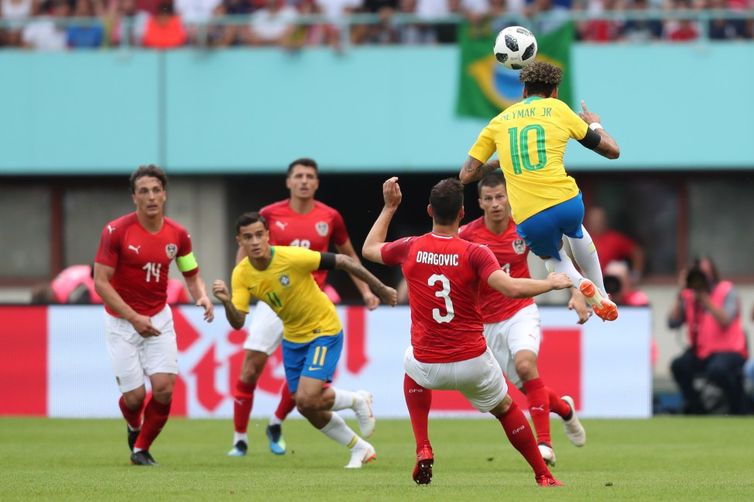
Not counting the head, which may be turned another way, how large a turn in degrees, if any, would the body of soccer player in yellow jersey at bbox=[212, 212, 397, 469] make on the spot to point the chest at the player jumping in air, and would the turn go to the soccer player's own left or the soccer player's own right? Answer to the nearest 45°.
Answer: approximately 90° to the soccer player's own left

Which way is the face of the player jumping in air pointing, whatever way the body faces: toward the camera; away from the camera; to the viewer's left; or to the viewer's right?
away from the camera

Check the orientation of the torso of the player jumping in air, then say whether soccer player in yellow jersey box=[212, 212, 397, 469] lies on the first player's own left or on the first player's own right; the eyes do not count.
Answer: on the first player's own left

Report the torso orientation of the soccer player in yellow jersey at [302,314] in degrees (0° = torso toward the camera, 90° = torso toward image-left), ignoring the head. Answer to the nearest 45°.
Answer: approximately 45°

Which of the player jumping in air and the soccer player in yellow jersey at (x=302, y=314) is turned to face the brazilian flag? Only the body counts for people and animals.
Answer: the player jumping in air

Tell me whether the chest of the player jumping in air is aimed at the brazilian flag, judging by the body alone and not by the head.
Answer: yes

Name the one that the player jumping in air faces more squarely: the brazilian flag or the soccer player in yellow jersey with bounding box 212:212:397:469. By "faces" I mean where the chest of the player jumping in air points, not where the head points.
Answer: the brazilian flag

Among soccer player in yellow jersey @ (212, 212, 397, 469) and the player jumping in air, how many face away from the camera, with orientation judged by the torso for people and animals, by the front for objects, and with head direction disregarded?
1

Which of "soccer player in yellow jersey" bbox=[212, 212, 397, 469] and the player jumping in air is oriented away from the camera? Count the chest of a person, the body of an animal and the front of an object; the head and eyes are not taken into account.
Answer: the player jumping in air

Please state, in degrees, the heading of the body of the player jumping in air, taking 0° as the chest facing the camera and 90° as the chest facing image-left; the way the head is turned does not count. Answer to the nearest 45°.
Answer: approximately 180°
